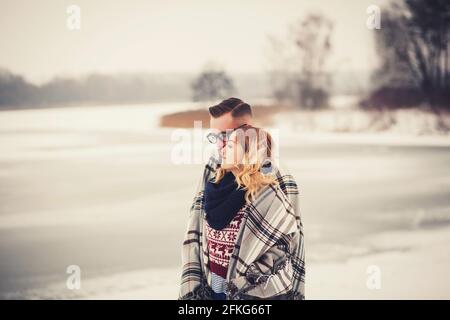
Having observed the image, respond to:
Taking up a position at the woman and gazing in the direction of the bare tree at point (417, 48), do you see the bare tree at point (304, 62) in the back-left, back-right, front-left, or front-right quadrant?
front-left

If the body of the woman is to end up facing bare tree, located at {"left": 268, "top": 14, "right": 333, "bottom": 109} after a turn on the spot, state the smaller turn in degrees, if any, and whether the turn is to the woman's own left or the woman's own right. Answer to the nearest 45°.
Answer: approximately 135° to the woman's own right

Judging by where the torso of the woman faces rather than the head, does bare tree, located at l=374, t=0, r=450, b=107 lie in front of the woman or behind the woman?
behind

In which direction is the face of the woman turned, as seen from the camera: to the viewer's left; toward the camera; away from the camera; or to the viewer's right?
to the viewer's left
